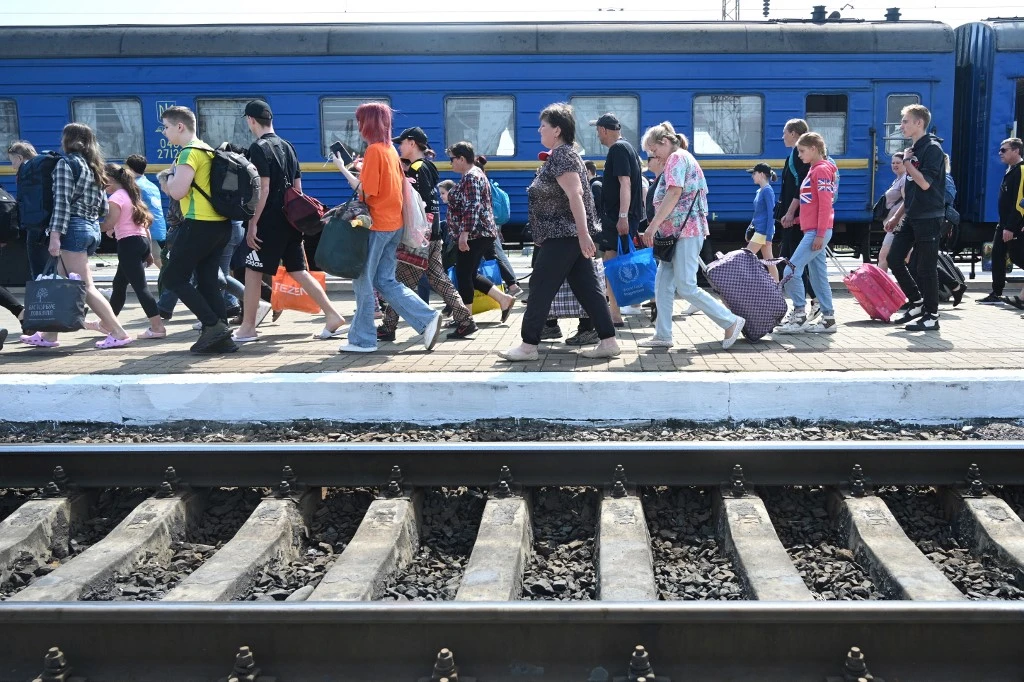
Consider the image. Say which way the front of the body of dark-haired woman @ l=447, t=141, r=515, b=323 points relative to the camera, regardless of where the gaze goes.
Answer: to the viewer's left

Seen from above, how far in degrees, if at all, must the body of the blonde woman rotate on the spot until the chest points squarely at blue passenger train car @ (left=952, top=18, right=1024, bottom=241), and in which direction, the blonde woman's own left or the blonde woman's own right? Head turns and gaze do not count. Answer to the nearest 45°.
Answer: approximately 135° to the blonde woman's own right

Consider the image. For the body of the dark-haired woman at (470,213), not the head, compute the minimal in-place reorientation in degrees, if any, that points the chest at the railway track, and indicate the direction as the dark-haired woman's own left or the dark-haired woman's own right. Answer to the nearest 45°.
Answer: approximately 90° to the dark-haired woman's own left

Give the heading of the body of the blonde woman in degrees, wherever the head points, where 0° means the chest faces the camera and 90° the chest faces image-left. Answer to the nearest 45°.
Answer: approximately 90°

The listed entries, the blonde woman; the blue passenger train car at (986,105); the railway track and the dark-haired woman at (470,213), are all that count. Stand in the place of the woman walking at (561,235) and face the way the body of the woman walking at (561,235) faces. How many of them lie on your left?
1

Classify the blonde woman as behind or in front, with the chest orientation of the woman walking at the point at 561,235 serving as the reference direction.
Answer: behind

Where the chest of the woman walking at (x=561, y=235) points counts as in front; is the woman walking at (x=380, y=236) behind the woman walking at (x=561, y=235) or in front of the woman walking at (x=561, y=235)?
in front

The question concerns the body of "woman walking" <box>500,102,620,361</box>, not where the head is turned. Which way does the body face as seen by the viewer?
to the viewer's left

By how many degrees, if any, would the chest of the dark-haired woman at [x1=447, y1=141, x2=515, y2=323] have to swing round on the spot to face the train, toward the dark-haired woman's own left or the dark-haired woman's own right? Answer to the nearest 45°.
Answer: approximately 90° to the dark-haired woman's own right

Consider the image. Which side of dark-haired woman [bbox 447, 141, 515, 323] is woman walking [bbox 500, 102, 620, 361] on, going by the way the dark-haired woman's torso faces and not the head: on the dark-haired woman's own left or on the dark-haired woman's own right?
on the dark-haired woman's own left

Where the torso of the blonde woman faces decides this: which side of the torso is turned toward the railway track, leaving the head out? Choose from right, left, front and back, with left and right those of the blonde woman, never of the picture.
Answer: left

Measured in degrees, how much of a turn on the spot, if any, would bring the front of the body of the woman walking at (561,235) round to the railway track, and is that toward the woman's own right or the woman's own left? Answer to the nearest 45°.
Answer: approximately 90° to the woman's own left

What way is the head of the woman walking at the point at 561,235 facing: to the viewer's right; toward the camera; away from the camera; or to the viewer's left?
to the viewer's left

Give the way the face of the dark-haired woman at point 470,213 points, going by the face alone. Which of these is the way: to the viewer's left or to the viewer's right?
to the viewer's left

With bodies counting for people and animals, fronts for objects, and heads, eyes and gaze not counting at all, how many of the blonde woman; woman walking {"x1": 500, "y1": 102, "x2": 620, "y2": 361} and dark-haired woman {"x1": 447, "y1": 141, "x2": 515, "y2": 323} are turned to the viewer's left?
3

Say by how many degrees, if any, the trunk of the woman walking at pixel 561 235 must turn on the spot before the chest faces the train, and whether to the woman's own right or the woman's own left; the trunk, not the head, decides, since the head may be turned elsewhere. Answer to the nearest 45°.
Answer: approximately 90° to the woman's own right

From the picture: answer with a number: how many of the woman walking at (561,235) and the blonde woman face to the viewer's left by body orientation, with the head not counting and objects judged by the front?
2
